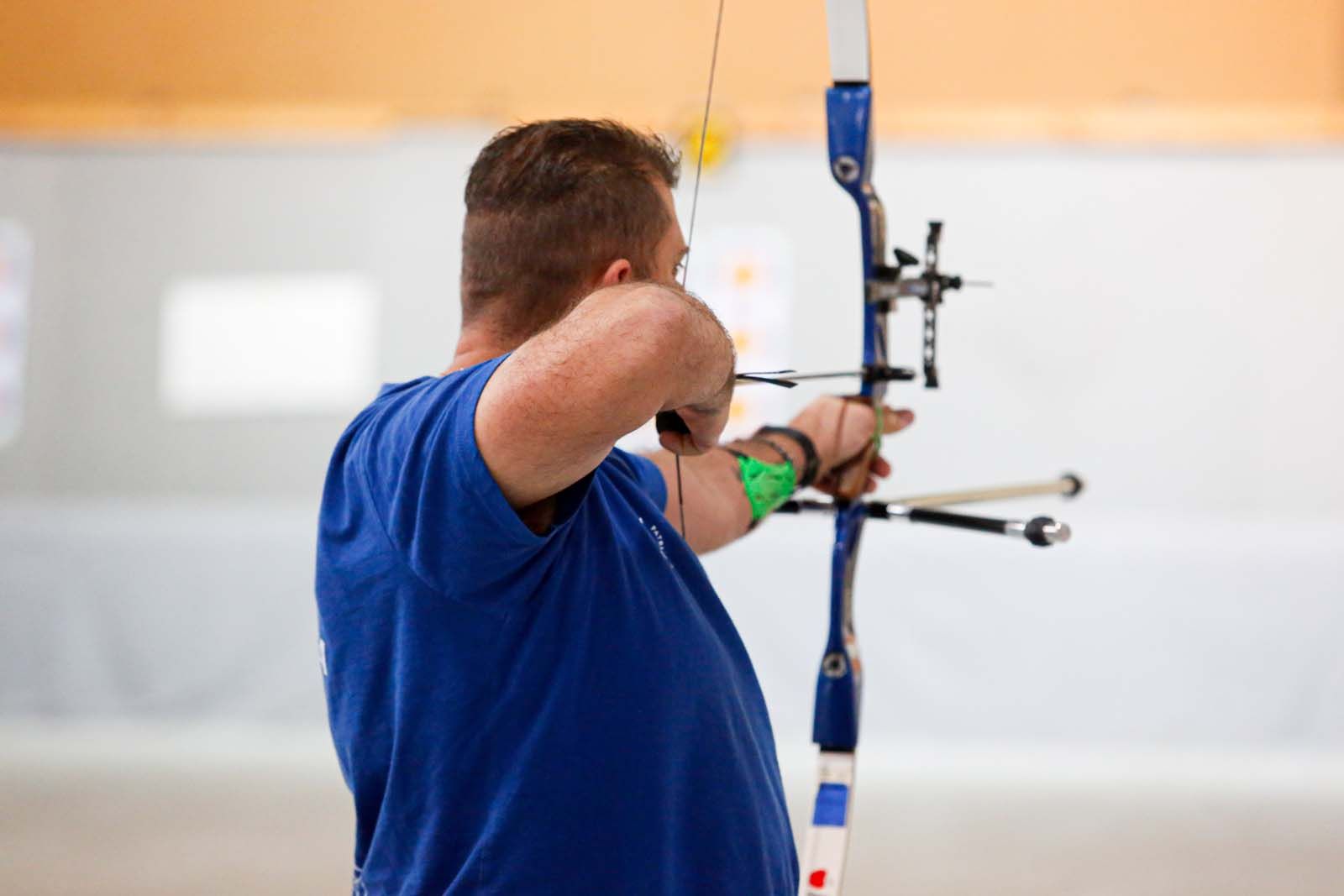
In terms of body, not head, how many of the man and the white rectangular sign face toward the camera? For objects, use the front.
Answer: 1

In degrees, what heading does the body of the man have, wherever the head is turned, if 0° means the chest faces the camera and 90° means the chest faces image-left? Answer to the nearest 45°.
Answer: approximately 270°

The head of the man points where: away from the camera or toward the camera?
away from the camera

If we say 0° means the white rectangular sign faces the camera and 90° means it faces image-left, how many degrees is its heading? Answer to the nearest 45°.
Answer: approximately 0°

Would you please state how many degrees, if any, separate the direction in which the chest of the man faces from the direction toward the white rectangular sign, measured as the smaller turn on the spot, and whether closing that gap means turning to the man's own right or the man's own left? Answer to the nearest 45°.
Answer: approximately 90° to the man's own left

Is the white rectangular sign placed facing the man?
yes
